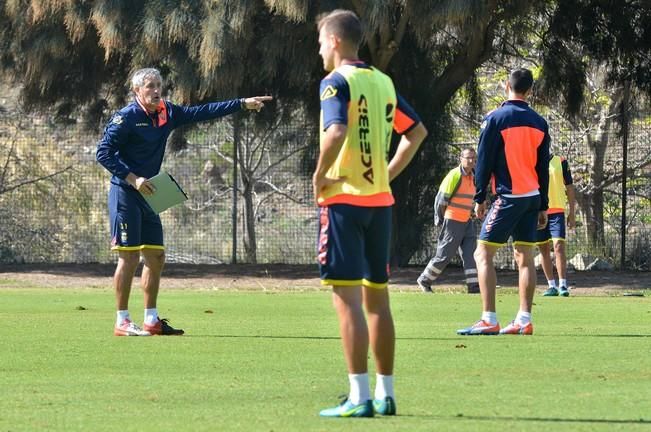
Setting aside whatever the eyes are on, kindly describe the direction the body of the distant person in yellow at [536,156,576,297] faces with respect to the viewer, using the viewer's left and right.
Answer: facing the viewer and to the left of the viewer

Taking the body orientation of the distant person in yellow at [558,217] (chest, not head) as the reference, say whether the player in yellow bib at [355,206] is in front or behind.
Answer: in front

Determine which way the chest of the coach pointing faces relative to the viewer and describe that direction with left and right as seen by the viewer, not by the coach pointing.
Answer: facing the viewer and to the right of the viewer

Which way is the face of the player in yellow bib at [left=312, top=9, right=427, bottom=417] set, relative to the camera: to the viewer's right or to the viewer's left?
to the viewer's left

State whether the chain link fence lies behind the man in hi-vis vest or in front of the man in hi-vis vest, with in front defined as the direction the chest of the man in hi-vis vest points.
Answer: behind

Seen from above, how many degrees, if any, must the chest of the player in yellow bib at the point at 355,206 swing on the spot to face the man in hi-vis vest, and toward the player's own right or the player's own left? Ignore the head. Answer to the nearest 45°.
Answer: approximately 45° to the player's own right

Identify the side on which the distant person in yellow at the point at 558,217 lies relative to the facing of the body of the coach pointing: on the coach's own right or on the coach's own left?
on the coach's own left

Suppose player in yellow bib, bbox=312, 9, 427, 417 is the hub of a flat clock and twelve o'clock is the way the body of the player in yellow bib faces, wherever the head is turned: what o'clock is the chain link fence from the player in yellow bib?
The chain link fence is roughly at 1 o'clock from the player in yellow bib.

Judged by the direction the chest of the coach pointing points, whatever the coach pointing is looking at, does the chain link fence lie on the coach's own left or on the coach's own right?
on the coach's own left

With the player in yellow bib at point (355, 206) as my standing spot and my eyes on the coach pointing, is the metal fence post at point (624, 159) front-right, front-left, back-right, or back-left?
front-right

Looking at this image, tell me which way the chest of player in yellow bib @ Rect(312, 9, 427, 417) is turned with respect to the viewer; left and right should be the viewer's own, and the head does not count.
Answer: facing away from the viewer and to the left of the viewer
